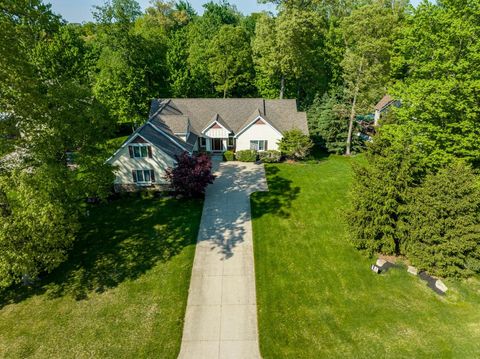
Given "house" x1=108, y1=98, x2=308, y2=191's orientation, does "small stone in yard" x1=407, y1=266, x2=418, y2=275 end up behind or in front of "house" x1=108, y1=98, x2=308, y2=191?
in front

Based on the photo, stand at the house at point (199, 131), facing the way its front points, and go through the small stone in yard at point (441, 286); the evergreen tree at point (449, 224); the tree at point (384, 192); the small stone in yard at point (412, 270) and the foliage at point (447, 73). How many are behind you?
0

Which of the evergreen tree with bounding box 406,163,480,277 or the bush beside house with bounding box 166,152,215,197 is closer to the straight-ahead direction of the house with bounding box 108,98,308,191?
the bush beside house

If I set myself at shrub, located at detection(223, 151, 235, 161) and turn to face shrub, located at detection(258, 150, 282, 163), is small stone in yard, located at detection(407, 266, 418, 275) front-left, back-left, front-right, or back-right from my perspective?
front-right

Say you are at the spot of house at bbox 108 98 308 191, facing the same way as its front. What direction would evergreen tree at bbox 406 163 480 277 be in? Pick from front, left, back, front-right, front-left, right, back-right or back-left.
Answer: front-left

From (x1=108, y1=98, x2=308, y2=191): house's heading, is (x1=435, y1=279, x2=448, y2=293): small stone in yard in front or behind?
in front

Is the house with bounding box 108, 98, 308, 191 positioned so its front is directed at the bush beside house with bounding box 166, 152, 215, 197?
yes

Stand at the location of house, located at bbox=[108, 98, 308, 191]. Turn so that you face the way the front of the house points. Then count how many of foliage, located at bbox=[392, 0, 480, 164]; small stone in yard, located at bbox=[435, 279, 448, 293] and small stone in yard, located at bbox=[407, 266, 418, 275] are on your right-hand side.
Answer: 0

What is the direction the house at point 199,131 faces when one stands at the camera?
facing the viewer

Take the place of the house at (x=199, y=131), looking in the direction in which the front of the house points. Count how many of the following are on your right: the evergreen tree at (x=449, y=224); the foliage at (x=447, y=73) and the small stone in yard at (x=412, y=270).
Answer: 0
